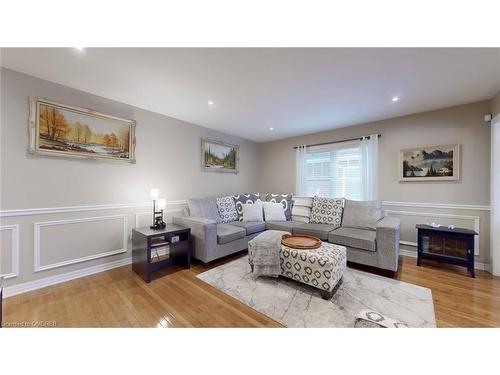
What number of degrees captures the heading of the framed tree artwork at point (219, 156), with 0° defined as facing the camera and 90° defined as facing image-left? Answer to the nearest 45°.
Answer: approximately 315°
